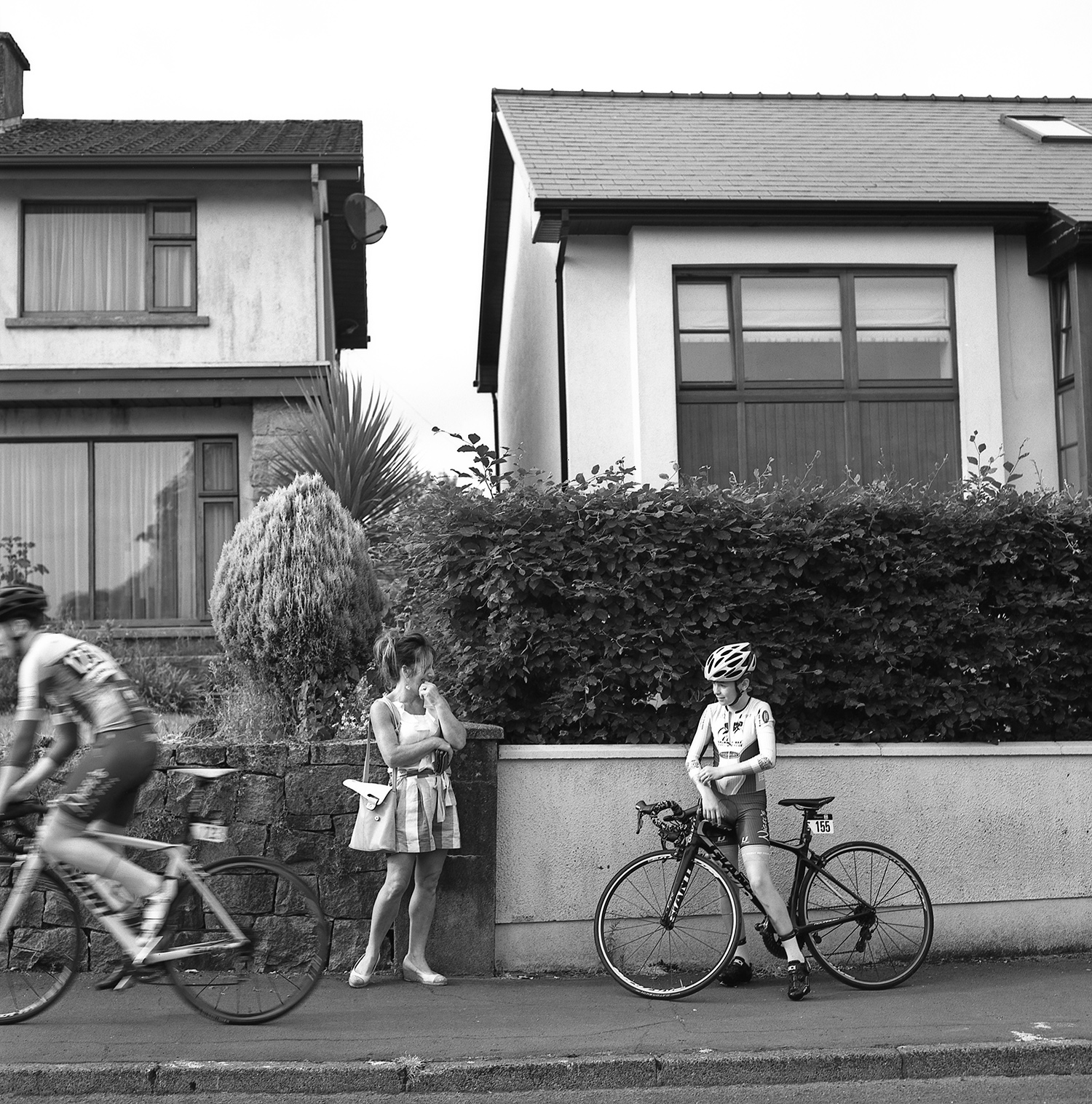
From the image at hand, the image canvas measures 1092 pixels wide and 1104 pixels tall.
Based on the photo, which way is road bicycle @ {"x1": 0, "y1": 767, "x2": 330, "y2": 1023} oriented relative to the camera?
to the viewer's left

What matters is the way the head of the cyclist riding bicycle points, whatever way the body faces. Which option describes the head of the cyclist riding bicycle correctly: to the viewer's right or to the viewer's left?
to the viewer's left

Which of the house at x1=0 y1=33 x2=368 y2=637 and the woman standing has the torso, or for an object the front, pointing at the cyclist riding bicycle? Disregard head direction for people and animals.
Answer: the house

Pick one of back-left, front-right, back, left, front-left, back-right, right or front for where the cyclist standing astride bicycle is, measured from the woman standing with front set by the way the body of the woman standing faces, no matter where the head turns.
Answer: front-left

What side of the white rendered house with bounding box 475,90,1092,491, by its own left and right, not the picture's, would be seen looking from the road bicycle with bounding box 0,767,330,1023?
front

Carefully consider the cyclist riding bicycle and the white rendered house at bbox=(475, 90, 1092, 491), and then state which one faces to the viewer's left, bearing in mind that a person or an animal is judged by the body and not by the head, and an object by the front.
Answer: the cyclist riding bicycle

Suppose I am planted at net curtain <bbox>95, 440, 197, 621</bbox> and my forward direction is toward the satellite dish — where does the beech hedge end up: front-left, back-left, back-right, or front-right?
front-right

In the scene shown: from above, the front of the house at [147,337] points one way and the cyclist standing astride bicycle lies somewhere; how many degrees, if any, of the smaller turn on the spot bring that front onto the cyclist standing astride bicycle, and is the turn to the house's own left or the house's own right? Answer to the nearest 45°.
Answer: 0° — it already faces them

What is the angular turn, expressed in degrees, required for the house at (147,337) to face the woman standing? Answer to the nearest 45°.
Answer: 0° — it already faces them

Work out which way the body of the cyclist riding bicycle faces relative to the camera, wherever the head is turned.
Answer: to the viewer's left

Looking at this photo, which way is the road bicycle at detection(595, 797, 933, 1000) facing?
to the viewer's left

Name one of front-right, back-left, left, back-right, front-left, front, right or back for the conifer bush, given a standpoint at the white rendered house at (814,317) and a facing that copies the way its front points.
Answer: front-right

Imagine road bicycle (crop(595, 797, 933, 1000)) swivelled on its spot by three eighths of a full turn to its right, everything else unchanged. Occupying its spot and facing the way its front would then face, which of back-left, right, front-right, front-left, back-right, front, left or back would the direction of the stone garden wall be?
back-left

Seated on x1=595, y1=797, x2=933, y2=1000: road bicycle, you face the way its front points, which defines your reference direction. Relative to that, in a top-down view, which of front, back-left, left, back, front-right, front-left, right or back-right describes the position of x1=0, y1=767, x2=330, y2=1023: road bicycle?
front-left

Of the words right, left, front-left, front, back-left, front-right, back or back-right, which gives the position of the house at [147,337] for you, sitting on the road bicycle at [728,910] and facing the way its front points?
front-right

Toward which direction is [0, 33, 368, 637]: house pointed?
toward the camera

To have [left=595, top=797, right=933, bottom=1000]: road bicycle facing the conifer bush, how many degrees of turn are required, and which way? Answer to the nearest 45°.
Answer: approximately 45° to its right

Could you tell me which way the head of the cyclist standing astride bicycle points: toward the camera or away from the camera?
toward the camera

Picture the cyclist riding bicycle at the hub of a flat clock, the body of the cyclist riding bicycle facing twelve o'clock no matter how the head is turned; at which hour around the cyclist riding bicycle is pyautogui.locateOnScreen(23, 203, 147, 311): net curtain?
The net curtain is roughly at 3 o'clock from the cyclist riding bicycle.
